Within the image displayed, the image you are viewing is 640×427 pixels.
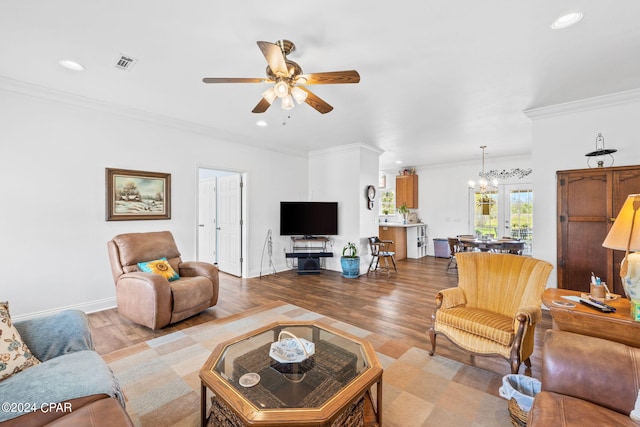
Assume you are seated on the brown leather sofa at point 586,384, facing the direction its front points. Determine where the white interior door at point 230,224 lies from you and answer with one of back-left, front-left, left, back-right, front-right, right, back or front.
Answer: front-right

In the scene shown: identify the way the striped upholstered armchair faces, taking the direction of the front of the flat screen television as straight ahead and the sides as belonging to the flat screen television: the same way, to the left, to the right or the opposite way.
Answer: to the right

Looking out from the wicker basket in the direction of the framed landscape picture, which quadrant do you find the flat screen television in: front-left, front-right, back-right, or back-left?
front-right

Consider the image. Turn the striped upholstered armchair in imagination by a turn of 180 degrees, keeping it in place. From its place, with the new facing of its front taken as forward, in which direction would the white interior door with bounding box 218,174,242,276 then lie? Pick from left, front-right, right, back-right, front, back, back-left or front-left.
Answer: back-left

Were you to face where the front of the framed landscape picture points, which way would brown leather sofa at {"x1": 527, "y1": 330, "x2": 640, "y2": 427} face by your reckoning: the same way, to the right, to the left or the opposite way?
the opposite way

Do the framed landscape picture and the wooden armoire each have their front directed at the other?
no

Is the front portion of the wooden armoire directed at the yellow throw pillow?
no

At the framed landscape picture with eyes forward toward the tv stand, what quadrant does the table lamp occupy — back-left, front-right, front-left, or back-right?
front-right

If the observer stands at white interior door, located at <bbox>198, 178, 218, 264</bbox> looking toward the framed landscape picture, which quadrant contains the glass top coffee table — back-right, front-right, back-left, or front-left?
front-left

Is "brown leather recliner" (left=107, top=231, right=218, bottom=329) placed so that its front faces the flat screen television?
no

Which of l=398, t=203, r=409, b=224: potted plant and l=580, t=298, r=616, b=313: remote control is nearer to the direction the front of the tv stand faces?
the remote control

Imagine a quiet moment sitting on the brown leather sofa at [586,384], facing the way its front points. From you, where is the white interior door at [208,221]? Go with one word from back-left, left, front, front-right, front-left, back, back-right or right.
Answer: front-right

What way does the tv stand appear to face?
toward the camera

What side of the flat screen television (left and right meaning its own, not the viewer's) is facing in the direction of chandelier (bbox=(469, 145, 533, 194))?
left

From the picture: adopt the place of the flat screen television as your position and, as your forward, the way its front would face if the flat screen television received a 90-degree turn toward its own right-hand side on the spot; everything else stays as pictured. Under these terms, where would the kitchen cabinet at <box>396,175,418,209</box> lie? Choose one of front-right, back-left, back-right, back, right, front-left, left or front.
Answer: back-right

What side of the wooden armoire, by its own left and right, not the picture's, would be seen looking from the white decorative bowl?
front

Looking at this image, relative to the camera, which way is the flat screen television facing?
toward the camera
